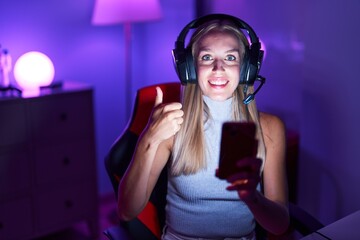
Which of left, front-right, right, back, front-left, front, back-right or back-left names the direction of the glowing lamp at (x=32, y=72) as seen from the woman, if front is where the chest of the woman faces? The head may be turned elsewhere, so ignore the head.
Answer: back-right

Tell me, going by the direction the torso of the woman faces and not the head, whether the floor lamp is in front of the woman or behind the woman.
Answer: behind

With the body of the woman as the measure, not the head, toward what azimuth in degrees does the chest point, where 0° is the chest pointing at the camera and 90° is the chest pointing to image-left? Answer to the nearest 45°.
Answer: approximately 0°

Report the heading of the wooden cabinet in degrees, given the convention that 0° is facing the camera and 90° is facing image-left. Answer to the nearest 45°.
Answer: approximately 315°
